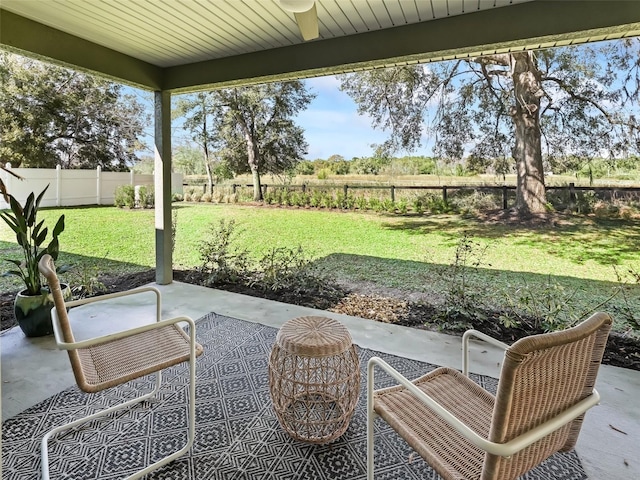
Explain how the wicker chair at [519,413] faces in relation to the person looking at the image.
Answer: facing away from the viewer and to the left of the viewer

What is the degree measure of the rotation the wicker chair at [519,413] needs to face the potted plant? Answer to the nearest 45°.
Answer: approximately 45° to its left
